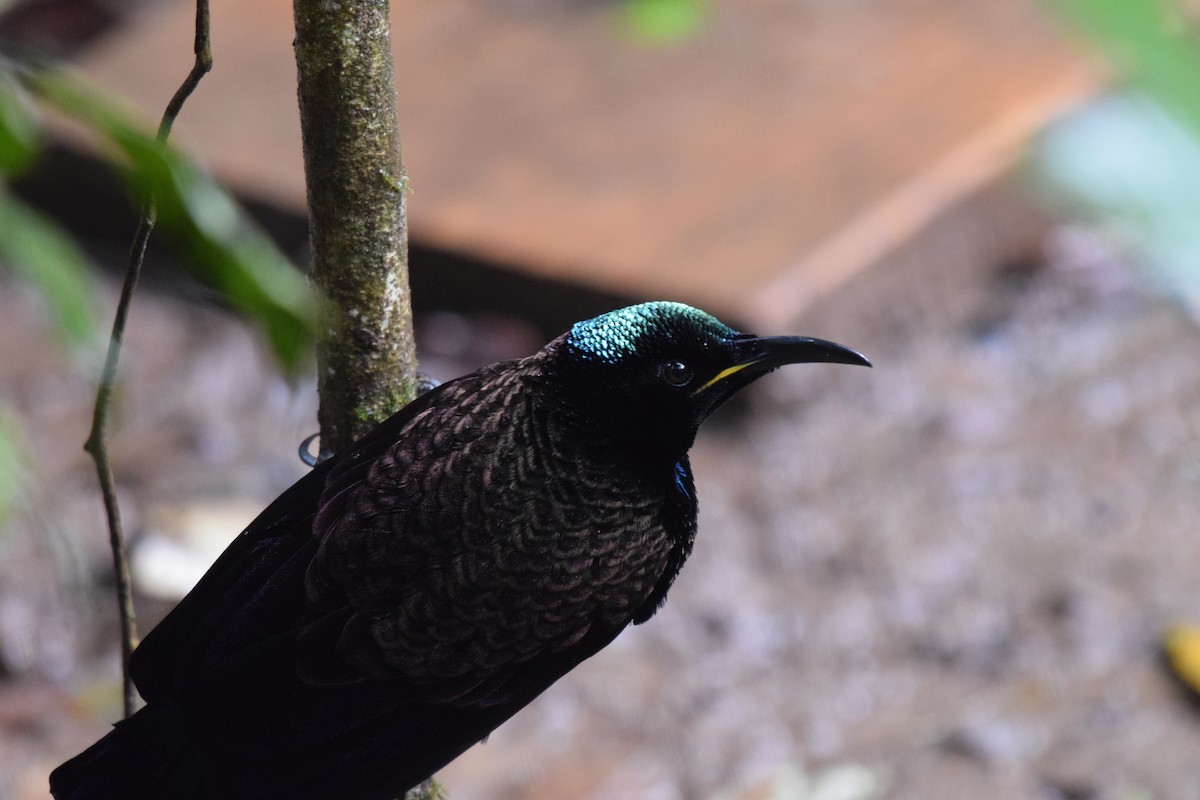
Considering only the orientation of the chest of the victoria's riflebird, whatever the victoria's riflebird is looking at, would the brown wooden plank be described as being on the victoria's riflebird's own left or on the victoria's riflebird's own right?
on the victoria's riflebird's own left

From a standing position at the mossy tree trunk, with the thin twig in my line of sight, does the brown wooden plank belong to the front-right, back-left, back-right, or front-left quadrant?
back-right

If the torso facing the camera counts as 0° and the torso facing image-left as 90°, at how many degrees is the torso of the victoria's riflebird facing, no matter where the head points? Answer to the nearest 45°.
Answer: approximately 270°
